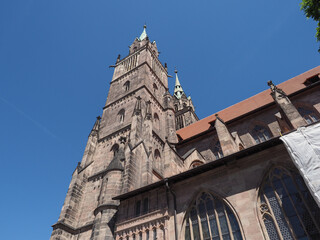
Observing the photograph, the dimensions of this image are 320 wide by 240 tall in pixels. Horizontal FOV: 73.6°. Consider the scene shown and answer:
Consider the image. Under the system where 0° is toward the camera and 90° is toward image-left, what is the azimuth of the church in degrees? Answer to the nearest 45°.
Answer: approximately 135°
